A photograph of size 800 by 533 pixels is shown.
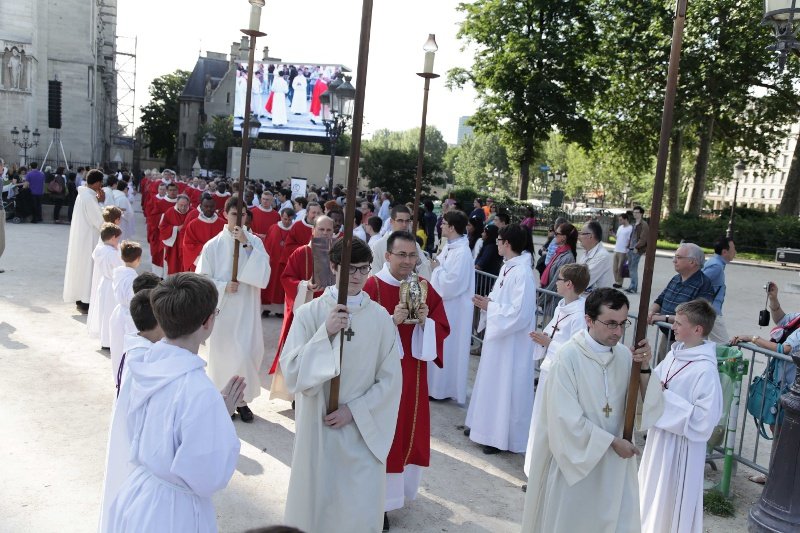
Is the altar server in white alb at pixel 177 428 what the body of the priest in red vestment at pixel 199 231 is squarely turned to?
yes

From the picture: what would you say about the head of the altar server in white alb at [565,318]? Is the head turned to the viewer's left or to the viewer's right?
to the viewer's left

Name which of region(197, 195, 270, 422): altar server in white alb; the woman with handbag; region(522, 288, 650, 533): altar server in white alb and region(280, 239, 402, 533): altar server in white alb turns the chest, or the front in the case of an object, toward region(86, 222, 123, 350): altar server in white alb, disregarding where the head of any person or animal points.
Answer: the woman with handbag

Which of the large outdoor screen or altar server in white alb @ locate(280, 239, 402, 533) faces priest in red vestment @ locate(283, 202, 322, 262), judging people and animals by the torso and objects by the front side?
the large outdoor screen

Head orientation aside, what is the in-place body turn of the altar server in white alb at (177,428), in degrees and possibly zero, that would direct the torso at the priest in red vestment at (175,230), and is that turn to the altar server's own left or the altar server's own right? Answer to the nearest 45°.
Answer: approximately 45° to the altar server's own left

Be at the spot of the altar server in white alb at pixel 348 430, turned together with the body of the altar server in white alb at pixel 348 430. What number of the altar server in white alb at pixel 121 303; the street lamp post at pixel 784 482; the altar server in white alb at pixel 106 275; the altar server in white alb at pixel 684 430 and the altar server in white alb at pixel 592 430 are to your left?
3

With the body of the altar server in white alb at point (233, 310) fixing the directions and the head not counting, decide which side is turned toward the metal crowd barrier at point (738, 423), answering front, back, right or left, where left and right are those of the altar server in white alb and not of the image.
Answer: left

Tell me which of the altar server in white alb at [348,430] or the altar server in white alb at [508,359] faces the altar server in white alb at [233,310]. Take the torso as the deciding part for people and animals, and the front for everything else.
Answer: the altar server in white alb at [508,359]
